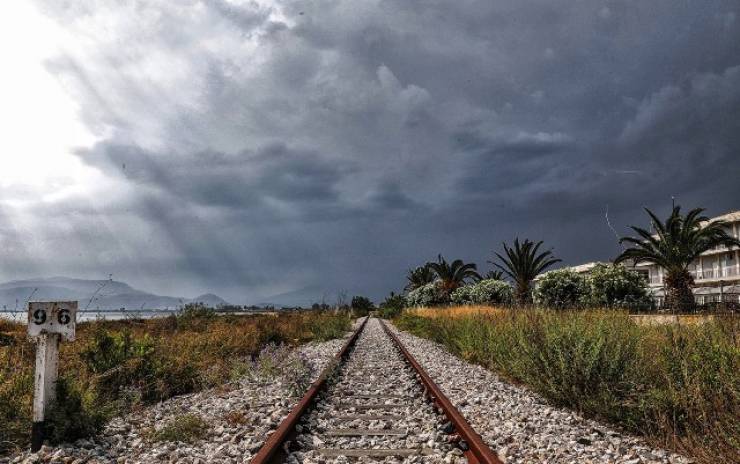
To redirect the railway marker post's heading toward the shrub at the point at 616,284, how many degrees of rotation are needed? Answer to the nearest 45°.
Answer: approximately 135° to its left

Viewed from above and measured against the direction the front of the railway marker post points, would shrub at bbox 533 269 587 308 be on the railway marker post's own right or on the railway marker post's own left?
on the railway marker post's own left

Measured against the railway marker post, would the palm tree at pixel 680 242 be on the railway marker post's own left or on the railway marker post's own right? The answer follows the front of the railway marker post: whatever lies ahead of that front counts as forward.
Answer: on the railway marker post's own left

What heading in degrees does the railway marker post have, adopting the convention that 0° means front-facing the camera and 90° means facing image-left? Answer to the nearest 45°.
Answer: approximately 0°

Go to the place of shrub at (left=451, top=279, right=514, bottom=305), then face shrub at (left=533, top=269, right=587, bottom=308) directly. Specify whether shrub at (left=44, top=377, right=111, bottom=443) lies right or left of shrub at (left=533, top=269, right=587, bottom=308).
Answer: right

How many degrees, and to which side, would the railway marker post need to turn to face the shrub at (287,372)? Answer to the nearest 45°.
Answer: approximately 135° to its left
